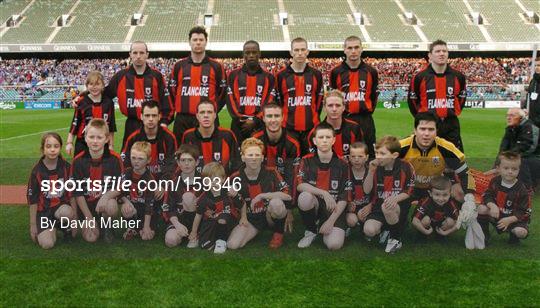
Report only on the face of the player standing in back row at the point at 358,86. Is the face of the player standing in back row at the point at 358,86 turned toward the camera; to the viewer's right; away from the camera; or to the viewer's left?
toward the camera

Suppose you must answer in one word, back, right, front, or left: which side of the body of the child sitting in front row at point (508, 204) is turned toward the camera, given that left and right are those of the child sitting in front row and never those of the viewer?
front

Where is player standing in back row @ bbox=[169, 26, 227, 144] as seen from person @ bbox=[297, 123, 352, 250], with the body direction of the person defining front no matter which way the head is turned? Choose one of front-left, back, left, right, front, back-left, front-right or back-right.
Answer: back-right

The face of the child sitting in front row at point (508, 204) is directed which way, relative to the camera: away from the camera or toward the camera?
toward the camera

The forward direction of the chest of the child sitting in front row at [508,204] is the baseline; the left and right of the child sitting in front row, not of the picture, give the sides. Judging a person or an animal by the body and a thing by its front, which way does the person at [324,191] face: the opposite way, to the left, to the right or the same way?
the same way

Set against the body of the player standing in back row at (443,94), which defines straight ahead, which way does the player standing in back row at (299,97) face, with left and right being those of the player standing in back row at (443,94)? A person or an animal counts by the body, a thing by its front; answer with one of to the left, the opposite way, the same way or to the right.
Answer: the same way

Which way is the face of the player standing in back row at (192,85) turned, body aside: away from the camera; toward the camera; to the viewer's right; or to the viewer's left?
toward the camera

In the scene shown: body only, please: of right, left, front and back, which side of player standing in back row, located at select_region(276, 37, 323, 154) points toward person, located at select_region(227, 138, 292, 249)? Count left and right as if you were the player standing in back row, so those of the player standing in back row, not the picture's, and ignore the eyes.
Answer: front

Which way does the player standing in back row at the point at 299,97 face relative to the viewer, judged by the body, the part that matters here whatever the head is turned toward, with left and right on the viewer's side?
facing the viewer

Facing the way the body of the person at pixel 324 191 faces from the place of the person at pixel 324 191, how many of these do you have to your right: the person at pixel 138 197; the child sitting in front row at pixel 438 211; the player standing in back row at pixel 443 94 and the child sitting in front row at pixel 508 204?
1

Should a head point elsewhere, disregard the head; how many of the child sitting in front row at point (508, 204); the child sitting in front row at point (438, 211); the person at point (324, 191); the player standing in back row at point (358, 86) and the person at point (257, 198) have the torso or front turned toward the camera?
5

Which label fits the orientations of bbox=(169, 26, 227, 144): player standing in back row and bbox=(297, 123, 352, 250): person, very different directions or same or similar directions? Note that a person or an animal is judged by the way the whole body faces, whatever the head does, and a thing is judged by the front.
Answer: same or similar directions

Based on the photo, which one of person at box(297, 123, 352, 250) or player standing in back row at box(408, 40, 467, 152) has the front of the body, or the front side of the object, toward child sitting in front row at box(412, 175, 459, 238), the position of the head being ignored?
the player standing in back row

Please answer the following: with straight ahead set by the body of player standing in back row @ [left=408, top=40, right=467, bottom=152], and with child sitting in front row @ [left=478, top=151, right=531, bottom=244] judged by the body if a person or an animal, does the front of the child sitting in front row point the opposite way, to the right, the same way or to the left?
the same way

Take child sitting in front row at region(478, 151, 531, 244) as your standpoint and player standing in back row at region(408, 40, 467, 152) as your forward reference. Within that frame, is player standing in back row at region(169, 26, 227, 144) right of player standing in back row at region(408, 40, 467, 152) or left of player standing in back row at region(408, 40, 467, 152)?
left

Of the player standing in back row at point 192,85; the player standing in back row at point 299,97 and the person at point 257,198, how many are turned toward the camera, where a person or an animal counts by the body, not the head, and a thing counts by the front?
3

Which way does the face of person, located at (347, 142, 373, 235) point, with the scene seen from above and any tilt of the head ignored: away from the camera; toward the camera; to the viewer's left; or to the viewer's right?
toward the camera

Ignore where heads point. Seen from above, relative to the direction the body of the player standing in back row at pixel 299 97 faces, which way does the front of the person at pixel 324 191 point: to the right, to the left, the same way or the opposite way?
the same way
